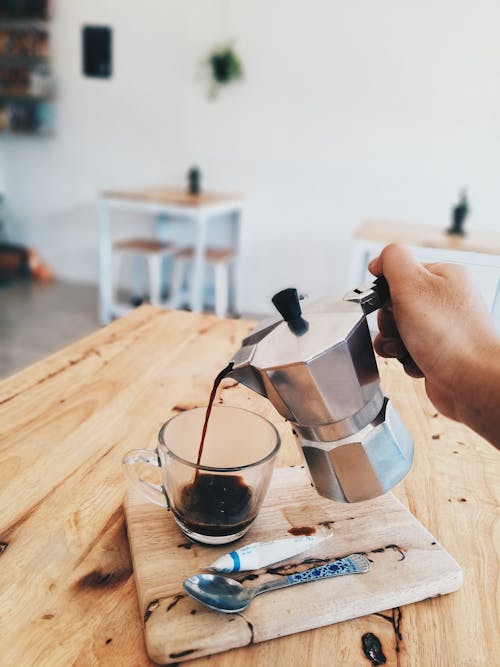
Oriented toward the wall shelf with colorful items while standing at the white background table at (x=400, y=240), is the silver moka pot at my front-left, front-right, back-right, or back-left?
back-left

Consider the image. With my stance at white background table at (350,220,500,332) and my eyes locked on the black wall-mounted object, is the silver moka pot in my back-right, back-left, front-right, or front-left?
back-left

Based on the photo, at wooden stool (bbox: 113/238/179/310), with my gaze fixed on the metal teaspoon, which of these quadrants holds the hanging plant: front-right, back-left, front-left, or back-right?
back-left

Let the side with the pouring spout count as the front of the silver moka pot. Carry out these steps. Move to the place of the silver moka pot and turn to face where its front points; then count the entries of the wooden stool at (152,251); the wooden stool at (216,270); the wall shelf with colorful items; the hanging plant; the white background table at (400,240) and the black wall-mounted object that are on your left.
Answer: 0

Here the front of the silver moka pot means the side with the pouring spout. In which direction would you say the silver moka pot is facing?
to the viewer's left

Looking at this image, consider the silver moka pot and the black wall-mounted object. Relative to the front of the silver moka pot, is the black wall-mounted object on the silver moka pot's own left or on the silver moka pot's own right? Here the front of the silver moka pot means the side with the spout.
on the silver moka pot's own right

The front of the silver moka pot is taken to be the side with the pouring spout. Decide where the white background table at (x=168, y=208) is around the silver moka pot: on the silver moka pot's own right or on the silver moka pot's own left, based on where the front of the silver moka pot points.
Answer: on the silver moka pot's own right

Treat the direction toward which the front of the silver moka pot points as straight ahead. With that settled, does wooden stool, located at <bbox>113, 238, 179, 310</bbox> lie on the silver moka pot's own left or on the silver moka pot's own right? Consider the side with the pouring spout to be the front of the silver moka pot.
on the silver moka pot's own right

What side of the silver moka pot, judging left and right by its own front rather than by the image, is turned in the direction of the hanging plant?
right

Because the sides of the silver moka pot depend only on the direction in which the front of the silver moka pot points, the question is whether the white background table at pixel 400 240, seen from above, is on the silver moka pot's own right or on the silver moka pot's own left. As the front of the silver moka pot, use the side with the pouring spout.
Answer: on the silver moka pot's own right

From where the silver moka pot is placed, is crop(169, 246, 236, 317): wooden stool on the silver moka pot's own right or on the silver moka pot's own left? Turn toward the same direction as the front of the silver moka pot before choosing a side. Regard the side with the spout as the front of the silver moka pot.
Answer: on the silver moka pot's own right

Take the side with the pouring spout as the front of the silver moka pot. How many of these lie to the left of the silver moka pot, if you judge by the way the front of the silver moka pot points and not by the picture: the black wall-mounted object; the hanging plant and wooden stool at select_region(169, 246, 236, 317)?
0
